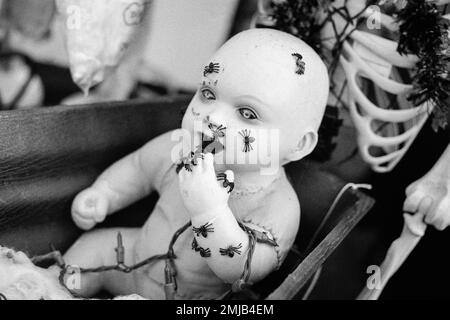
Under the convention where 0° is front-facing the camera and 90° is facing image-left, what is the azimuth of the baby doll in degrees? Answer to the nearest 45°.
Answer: approximately 45°
